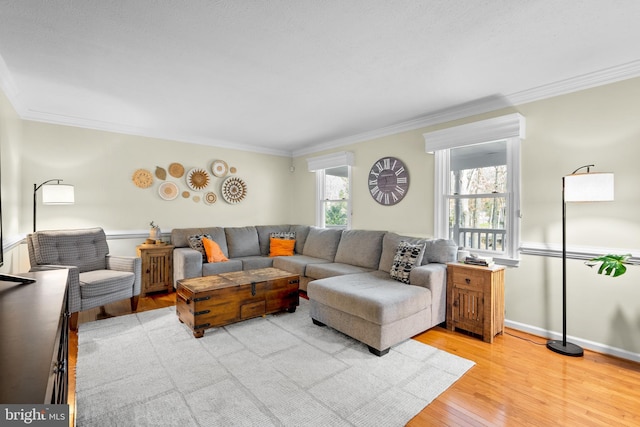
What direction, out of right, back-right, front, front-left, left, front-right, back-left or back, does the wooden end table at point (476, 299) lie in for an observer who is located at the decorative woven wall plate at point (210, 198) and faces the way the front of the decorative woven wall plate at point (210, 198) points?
front-left

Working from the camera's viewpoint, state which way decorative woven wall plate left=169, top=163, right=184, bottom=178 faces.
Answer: facing the viewer

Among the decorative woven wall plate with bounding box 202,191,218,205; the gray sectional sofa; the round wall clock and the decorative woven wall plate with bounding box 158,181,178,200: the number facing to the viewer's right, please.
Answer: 0

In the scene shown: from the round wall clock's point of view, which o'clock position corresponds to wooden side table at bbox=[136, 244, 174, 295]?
The wooden side table is roughly at 1 o'clock from the round wall clock.

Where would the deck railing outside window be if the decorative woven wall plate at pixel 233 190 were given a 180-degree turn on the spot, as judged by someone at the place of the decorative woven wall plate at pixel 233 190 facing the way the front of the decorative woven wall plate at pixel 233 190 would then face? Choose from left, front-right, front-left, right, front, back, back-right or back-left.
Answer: back-right

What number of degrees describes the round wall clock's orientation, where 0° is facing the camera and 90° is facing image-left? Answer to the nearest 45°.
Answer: approximately 45°

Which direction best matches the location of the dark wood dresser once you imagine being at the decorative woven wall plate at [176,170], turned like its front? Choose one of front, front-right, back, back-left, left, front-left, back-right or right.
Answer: front

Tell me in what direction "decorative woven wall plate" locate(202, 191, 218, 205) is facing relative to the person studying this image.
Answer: facing the viewer

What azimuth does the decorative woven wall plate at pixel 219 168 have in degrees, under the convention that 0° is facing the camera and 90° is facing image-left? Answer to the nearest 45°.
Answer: approximately 0°

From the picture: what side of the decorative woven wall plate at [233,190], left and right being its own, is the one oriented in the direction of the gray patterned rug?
front

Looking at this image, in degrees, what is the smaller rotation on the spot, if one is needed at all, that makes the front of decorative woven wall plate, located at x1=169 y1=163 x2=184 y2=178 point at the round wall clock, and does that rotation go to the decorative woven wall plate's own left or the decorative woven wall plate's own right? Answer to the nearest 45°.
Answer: approximately 45° to the decorative woven wall plate's own left

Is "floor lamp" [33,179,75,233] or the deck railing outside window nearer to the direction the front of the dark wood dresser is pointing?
the deck railing outside window

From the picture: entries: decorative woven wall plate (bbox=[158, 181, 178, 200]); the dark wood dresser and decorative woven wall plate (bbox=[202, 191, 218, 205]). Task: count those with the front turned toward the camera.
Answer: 2
